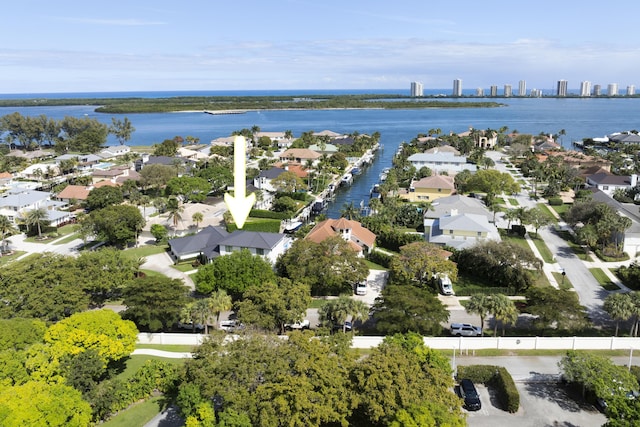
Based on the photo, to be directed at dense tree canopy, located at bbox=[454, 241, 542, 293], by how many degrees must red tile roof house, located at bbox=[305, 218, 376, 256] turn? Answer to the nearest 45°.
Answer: approximately 45° to its left

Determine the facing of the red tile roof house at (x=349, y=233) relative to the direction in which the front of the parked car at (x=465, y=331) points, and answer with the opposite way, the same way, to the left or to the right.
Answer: to the right

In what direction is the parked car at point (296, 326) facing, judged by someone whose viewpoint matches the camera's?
facing to the left of the viewer

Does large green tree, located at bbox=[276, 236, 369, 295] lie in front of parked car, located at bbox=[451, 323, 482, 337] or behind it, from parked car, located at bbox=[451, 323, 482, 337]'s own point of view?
behind

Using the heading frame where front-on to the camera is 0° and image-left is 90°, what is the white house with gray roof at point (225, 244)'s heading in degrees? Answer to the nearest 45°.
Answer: approximately 0°
